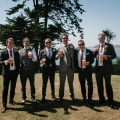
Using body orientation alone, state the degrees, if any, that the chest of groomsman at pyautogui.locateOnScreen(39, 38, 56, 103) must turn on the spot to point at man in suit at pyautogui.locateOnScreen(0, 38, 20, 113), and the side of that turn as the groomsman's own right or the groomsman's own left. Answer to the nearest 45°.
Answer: approximately 90° to the groomsman's own right

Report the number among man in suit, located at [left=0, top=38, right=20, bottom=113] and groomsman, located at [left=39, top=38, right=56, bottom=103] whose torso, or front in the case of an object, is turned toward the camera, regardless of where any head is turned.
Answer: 2

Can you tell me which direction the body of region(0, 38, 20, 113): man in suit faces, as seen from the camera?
toward the camera

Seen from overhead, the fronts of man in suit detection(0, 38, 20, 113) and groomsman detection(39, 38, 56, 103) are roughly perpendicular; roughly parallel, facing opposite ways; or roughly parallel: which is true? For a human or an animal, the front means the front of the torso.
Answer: roughly parallel

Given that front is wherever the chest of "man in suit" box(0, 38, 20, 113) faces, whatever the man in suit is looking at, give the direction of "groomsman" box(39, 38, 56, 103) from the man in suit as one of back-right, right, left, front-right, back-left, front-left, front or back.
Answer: left

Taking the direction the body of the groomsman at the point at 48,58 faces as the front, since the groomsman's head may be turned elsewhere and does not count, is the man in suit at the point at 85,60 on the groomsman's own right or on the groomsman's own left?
on the groomsman's own left

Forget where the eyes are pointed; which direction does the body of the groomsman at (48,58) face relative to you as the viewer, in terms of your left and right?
facing the viewer

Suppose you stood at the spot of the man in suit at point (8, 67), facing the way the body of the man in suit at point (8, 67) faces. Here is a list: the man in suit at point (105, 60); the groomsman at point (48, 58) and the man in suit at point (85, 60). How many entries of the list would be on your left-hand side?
3

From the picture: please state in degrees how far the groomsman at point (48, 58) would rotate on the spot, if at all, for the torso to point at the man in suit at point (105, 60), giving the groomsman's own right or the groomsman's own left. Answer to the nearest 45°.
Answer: approximately 90° to the groomsman's own left

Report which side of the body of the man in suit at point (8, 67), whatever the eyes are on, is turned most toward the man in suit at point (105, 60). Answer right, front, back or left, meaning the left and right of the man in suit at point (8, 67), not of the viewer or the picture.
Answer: left
